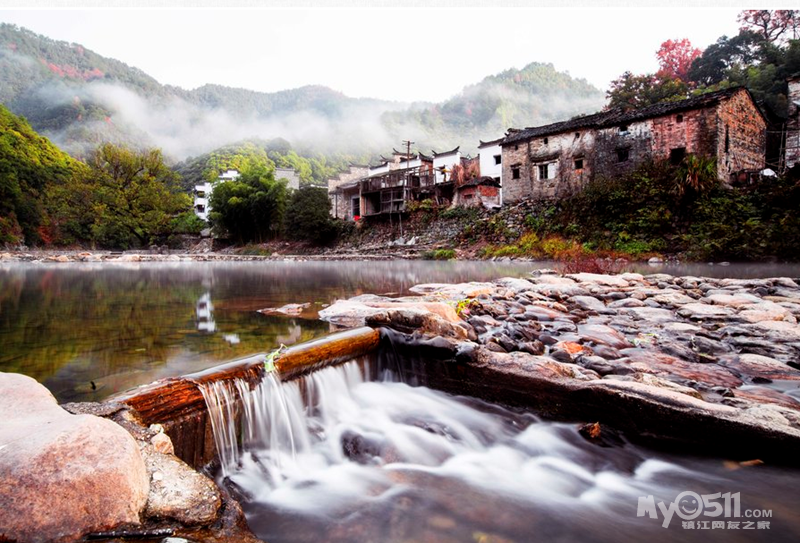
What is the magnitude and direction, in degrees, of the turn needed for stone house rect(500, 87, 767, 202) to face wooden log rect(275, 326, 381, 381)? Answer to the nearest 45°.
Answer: approximately 45° to its left

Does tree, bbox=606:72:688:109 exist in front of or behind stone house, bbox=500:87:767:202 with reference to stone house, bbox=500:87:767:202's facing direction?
behind

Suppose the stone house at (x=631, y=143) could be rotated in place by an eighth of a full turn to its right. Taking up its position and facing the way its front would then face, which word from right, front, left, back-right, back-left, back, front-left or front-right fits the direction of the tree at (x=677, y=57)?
right

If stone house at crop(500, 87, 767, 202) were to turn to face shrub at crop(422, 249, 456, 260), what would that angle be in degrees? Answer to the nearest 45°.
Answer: approximately 45° to its right

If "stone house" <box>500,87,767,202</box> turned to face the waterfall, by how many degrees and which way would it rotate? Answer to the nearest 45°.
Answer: approximately 45° to its left

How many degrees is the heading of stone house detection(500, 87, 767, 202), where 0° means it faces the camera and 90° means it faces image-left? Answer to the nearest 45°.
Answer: approximately 45°

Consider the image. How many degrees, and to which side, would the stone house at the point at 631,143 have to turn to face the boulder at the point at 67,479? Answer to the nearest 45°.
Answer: approximately 45° to its left

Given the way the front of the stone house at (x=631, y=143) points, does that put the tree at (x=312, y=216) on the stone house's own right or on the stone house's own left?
on the stone house's own right

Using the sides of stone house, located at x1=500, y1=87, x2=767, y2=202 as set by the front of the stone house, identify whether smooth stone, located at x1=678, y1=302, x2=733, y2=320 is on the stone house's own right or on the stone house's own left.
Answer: on the stone house's own left

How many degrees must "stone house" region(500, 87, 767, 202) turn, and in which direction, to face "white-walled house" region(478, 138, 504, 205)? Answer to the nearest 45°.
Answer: approximately 90° to its right

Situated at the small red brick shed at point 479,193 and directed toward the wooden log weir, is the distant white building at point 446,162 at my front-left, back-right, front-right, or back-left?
back-right
